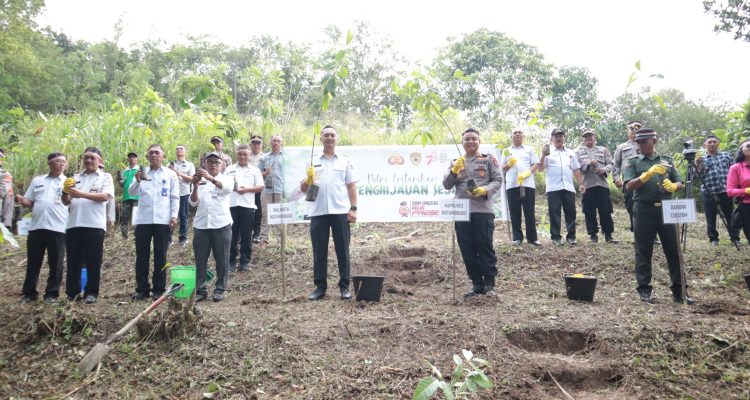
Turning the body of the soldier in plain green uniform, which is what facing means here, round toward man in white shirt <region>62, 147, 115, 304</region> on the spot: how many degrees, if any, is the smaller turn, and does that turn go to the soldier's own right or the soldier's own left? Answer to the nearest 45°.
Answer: approximately 45° to the soldier's own right

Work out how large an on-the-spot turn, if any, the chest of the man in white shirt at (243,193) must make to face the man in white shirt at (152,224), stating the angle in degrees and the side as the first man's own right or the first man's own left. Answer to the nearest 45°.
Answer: approximately 45° to the first man's own right

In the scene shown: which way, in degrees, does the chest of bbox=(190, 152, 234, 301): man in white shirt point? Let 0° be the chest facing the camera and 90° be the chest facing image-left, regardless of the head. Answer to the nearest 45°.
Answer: approximately 0°

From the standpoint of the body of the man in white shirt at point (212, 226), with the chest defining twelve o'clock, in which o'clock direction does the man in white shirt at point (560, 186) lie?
the man in white shirt at point (560, 186) is roughly at 9 o'clock from the man in white shirt at point (212, 226).

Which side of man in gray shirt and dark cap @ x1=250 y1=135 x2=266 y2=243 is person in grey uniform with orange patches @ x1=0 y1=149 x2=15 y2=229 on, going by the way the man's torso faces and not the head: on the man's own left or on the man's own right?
on the man's own right
